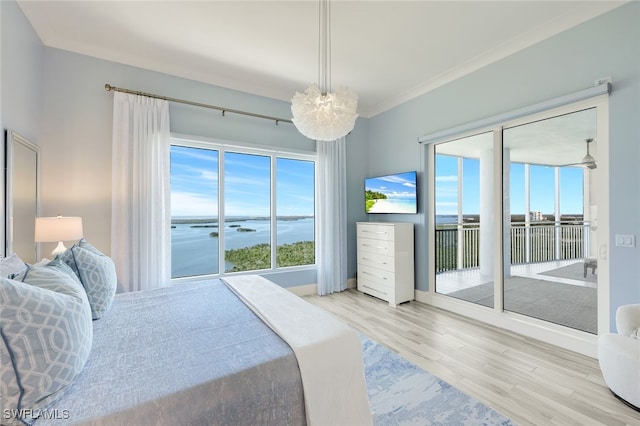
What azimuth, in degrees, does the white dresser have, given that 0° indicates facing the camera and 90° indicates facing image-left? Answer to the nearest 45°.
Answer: approximately 45°

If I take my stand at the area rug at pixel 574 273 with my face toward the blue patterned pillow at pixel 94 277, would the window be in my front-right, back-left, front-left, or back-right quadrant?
front-right

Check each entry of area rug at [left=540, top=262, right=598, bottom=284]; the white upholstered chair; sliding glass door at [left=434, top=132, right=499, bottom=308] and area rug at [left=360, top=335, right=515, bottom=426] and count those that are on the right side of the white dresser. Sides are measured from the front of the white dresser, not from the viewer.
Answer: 0

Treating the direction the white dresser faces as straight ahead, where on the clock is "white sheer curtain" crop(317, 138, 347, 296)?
The white sheer curtain is roughly at 2 o'clock from the white dresser.

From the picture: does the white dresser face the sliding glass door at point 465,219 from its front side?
no

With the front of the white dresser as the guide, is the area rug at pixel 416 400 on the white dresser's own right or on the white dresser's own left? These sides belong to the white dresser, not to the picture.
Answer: on the white dresser's own left

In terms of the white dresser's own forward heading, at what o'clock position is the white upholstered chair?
The white upholstered chair is roughly at 9 o'clock from the white dresser.

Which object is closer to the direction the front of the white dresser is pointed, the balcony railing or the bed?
the bed

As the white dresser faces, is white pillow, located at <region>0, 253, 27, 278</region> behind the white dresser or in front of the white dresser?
in front

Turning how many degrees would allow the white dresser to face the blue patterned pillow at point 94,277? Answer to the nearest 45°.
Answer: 0° — it already faces it

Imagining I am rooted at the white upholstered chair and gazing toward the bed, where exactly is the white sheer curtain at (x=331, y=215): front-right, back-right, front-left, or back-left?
front-right

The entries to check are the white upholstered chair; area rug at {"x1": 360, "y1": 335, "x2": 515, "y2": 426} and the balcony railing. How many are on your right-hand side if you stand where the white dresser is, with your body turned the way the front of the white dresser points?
0

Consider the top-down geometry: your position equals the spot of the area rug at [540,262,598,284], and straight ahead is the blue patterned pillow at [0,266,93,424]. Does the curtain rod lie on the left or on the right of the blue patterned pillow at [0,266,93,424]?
right

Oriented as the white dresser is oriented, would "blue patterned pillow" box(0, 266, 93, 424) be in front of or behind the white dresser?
in front

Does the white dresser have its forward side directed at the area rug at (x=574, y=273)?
no

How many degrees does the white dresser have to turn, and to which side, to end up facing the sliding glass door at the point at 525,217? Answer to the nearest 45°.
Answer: approximately 135° to its left

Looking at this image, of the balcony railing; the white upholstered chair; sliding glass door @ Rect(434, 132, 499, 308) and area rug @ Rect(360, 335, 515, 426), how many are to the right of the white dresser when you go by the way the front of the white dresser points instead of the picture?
0
